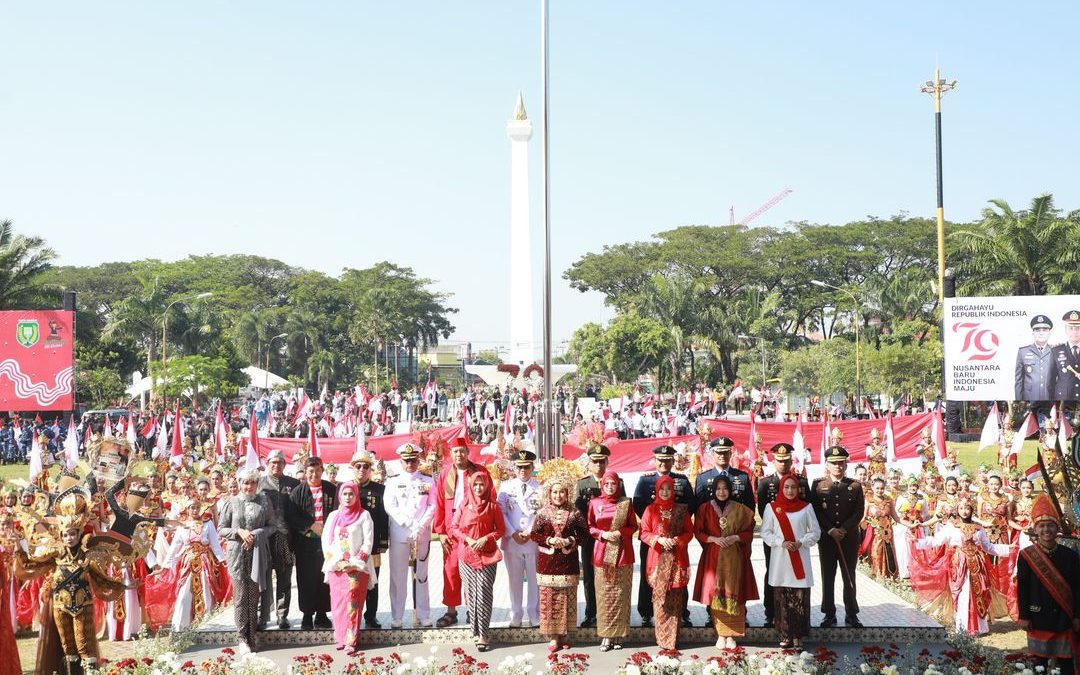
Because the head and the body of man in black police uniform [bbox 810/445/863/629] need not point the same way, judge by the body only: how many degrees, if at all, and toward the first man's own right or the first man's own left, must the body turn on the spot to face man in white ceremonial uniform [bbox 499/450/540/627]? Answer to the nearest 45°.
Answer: approximately 90° to the first man's own right

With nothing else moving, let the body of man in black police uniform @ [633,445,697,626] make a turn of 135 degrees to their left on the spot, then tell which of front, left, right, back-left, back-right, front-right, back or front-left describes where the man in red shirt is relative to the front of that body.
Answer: back-left

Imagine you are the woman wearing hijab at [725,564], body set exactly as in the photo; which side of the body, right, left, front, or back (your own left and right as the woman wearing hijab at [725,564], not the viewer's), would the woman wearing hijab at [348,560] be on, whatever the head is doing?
right

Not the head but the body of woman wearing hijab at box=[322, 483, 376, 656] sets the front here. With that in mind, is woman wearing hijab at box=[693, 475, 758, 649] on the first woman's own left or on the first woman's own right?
on the first woman's own left

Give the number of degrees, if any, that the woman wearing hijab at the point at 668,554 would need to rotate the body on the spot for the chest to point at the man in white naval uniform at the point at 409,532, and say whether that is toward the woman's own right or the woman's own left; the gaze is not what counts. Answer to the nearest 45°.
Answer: approximately 90° to the woman's own right

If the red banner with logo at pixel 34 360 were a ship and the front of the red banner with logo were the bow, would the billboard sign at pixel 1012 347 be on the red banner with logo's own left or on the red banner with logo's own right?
on the red banner with logo's own left

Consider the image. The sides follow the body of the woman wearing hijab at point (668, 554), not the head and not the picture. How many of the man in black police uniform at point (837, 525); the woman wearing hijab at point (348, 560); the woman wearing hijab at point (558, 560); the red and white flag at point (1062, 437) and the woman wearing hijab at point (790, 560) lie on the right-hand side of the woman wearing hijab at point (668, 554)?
2

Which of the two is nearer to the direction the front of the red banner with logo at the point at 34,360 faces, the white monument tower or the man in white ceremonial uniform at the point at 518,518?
the man in white ceremonial uniform

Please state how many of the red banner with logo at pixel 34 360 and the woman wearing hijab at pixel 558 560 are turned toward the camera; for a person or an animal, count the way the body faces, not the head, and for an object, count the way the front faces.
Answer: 2

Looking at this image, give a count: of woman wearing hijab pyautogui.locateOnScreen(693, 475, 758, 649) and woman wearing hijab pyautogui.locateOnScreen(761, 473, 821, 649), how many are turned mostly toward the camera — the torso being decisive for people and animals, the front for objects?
2

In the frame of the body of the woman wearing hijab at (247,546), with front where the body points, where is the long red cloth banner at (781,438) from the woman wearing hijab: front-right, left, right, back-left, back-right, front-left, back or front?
back-left
